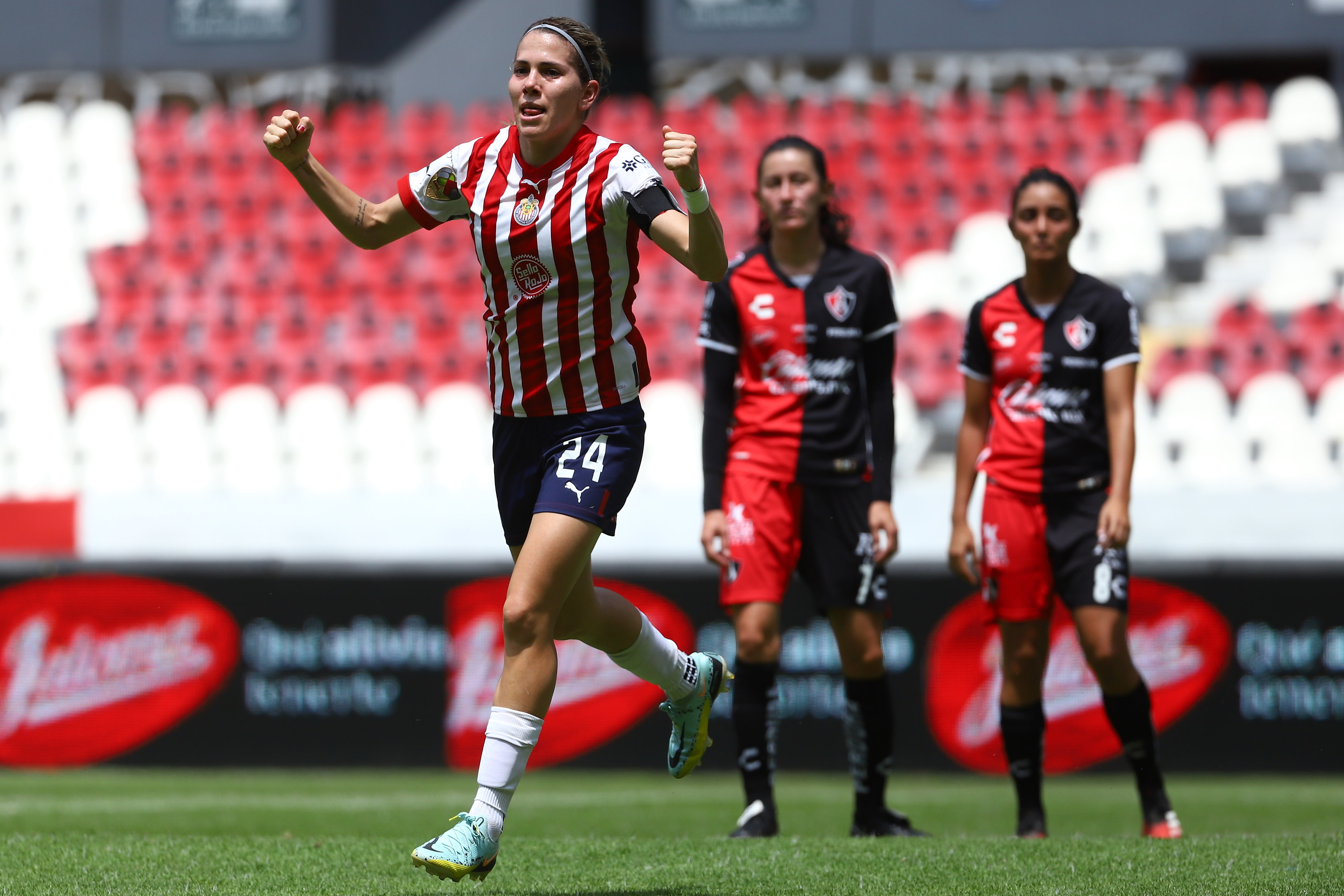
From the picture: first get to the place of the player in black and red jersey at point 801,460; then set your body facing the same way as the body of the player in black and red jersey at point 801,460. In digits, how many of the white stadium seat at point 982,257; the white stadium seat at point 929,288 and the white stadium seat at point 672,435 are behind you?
3

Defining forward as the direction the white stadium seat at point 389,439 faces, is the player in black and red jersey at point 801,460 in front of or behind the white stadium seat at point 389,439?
in front

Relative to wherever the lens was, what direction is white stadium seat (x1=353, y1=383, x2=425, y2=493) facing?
facing the viewer

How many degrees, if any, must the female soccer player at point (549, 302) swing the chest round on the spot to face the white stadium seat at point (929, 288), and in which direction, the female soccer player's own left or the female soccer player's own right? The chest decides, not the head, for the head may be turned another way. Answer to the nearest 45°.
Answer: approximately 135° to the female soccer player's own right

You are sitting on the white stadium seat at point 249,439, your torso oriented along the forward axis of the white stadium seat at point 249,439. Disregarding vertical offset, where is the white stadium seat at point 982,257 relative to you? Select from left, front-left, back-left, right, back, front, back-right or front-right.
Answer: left

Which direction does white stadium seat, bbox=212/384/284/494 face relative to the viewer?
toward the camera

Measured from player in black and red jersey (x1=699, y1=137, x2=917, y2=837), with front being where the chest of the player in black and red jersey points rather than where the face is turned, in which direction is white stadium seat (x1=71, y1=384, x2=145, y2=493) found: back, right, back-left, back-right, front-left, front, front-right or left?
back-right

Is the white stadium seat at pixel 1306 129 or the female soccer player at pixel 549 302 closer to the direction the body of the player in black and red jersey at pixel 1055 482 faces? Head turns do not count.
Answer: the female soccer player

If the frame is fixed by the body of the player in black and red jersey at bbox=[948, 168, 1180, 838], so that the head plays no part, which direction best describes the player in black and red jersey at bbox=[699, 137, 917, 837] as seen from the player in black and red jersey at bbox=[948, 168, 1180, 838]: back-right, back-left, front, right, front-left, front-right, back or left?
right

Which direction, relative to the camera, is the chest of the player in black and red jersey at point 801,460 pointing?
toward the camera

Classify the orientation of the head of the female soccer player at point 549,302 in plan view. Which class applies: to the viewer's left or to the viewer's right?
to the viewer's left

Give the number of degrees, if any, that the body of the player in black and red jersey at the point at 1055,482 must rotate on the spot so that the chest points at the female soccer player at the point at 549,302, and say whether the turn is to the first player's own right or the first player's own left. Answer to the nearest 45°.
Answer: approximately 45° to the first player's own right

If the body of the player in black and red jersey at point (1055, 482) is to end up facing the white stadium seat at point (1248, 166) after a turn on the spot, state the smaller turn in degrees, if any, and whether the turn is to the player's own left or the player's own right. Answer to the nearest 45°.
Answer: approximately 180°

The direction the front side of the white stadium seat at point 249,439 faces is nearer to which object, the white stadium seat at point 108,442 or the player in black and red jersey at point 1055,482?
the player in black and red jersey

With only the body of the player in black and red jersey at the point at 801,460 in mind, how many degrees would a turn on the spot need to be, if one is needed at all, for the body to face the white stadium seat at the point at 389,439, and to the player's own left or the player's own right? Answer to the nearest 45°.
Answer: approximately 135° to the player's own right

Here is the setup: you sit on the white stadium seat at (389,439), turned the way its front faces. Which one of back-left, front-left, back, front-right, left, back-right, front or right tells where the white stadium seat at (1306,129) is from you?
left
